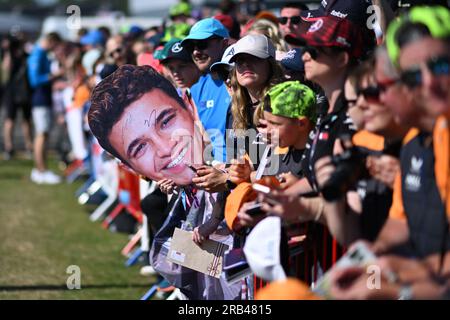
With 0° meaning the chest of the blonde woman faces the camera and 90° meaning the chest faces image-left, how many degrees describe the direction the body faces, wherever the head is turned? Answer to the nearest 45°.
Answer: approximately 45°
